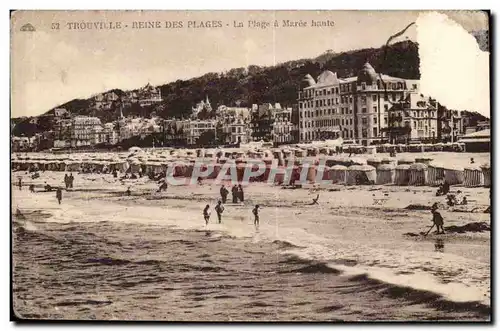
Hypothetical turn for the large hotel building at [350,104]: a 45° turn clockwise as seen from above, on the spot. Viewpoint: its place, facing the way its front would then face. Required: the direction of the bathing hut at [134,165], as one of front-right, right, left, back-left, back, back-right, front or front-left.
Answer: front

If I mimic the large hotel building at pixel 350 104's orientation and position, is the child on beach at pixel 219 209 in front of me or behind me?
in front

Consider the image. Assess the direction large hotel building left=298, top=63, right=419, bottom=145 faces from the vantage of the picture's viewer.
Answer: facing the viewer and to the left of the viewer
